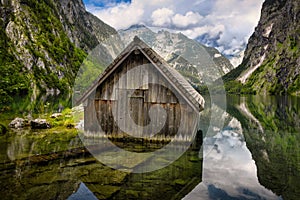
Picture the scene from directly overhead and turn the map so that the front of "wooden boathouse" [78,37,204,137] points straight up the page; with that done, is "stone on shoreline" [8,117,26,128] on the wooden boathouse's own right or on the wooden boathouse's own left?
on the wooden boathouse's own right

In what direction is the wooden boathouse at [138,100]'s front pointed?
toward the camera

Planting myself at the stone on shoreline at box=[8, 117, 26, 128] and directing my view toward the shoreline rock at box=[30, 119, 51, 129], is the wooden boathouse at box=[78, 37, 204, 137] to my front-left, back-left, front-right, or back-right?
front-right

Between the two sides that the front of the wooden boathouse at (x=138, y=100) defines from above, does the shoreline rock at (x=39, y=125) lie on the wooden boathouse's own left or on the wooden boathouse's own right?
on the wooden boathouse's own right
